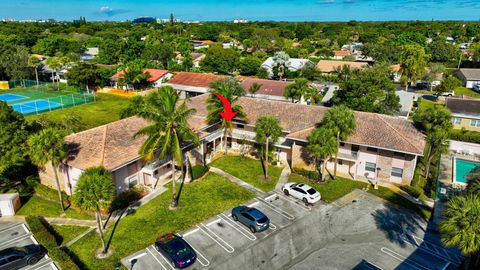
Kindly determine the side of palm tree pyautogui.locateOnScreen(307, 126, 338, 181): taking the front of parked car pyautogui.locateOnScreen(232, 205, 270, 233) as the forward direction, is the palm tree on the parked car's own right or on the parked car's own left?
on the parked car's own right

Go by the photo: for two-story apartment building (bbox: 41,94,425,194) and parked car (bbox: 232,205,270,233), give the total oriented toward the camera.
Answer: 1

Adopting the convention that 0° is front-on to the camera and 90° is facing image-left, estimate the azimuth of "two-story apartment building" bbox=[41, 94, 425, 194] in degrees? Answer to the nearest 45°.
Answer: approximately 0°

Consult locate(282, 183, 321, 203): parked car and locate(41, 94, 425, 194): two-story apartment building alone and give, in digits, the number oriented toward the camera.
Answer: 1

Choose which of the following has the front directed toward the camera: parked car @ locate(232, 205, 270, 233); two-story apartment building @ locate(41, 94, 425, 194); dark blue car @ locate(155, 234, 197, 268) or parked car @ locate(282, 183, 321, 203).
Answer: the two-story apartment building

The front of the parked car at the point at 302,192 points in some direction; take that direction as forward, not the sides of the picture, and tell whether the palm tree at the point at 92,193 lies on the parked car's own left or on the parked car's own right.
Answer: on the parked car's own left

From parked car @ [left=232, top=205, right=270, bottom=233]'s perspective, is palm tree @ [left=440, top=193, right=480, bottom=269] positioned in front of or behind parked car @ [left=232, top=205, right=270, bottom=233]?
behind

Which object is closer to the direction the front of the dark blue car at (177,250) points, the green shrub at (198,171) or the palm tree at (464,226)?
the green shrub

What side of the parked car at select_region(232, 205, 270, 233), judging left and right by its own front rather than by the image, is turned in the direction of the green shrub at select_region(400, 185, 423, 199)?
right

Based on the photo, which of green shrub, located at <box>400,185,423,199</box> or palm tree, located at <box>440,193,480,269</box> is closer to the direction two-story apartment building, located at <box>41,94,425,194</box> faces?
the palm tree

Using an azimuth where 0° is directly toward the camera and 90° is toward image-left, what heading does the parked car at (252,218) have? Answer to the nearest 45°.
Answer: approximately 135°

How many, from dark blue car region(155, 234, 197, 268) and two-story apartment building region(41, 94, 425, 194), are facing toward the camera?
1
